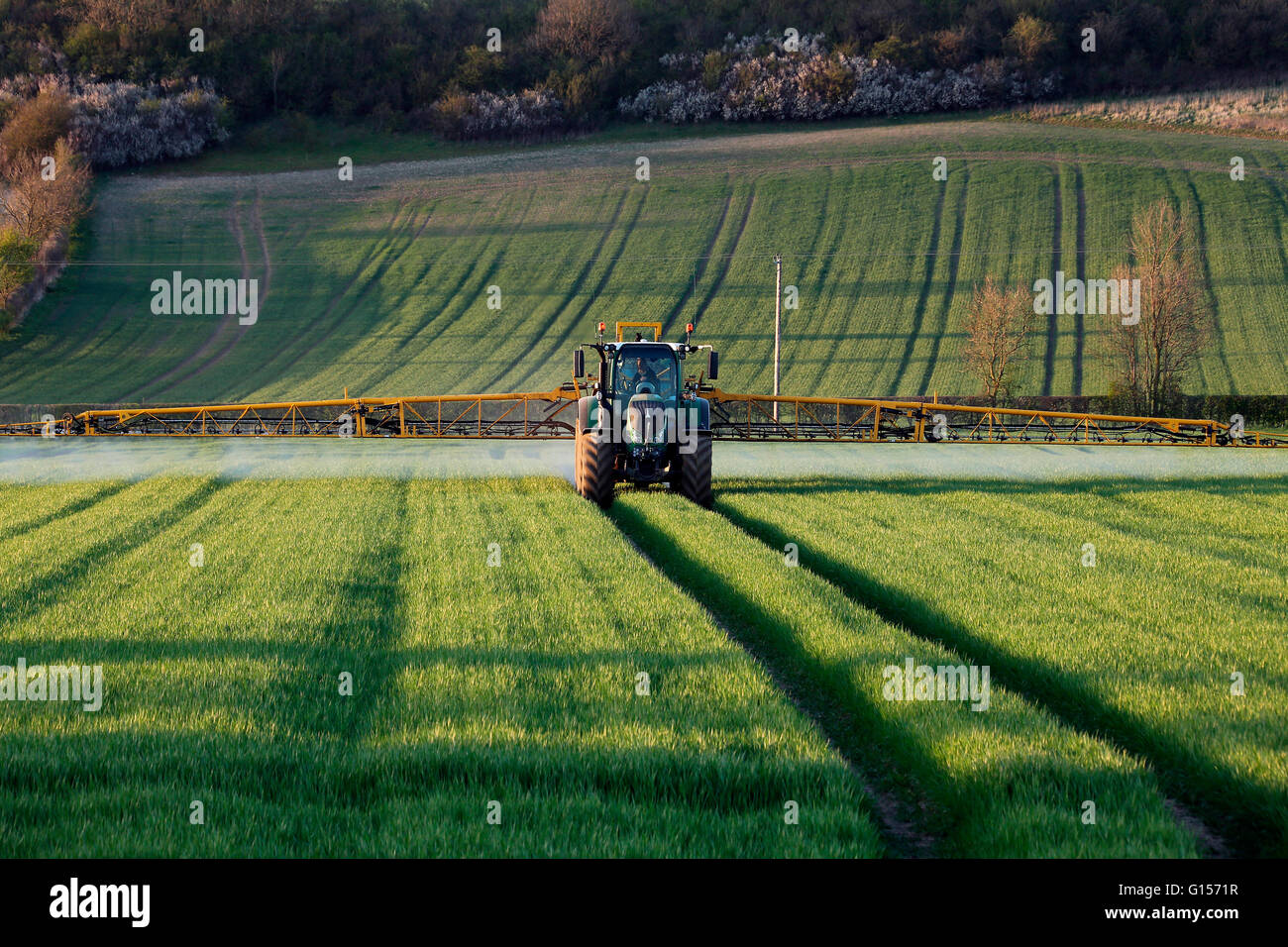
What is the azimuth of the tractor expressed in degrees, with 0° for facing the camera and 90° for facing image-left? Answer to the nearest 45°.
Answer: approximately 0°
